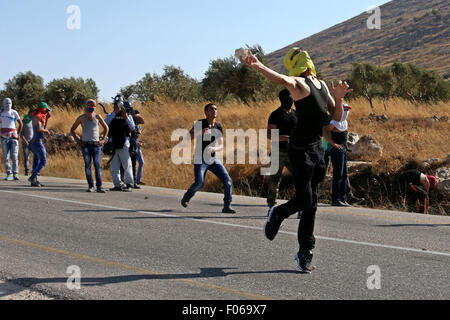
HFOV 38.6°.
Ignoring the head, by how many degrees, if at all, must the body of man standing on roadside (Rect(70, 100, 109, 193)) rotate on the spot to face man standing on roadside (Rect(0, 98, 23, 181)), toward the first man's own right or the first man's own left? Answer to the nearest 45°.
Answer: approximately 135° to the first man's own right

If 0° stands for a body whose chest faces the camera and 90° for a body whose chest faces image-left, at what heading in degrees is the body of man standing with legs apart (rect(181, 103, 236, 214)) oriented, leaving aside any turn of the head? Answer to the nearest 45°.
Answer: approximately 315°

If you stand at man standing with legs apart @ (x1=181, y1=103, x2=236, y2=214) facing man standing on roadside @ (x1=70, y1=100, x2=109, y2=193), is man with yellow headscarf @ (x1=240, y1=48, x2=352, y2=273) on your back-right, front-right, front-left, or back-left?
back-left

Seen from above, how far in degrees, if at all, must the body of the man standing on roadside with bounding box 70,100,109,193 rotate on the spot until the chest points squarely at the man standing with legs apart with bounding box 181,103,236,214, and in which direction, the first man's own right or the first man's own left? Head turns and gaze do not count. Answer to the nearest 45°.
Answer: approximately 45° to the first man's own left

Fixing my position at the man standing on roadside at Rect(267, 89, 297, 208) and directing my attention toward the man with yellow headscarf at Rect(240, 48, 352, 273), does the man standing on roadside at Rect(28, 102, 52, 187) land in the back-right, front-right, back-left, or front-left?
back-right
